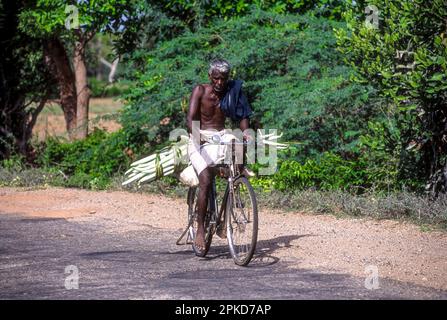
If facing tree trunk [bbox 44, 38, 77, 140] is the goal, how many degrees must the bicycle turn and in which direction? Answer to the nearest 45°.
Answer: approximately 135° to its left

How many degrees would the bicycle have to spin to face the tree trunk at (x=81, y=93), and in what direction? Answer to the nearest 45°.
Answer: approximately 135° to its left

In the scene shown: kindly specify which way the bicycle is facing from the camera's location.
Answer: facing the viewer and to the right of the viewer
